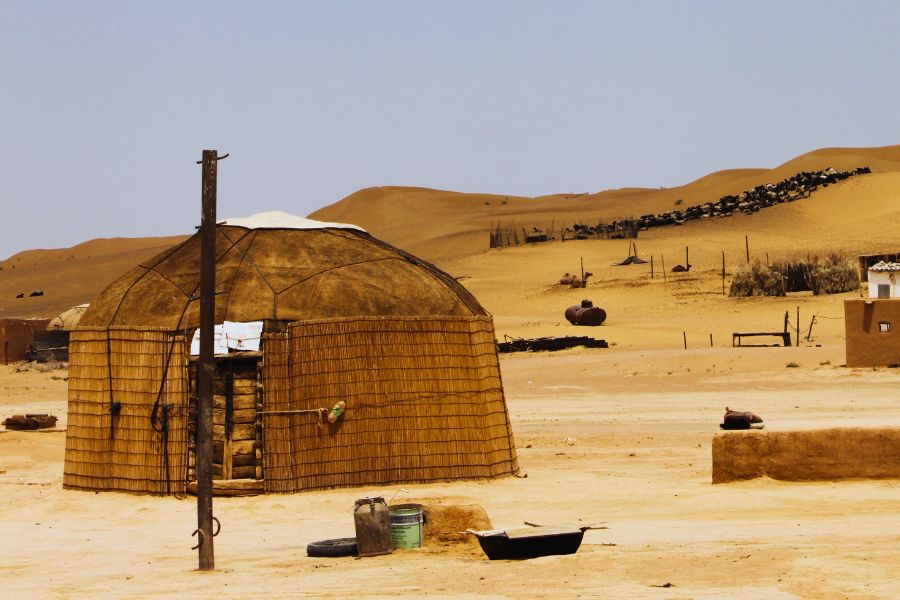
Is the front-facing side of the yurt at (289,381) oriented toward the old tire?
yes

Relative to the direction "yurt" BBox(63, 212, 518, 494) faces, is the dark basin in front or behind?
in front

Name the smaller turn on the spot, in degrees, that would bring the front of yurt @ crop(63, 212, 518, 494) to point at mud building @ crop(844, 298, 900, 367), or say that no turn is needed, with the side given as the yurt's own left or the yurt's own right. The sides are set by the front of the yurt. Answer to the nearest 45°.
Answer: approximately 135° to the yurt's own left

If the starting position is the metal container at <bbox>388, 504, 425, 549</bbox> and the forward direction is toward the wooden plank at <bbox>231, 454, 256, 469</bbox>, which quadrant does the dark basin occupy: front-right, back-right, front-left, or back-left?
back-right

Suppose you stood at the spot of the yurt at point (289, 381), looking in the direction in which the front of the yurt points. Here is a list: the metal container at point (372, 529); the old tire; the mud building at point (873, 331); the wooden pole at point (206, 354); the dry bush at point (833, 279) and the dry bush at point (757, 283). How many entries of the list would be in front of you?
3

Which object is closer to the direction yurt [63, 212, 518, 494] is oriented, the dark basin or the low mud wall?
the dark basin

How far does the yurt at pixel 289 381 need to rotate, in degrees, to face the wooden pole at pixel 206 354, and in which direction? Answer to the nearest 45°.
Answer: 0° — it already faces it

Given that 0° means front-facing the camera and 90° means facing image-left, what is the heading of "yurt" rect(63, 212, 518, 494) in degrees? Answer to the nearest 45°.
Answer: approximately 0°

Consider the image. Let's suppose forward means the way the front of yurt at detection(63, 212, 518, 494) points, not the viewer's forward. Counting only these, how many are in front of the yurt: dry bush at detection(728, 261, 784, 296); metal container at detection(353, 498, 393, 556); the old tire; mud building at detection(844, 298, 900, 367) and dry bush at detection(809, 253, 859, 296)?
2

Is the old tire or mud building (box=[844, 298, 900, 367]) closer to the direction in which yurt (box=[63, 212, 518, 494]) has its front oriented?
the old tire

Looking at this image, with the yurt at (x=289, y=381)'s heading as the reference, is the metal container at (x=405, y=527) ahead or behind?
ahead
